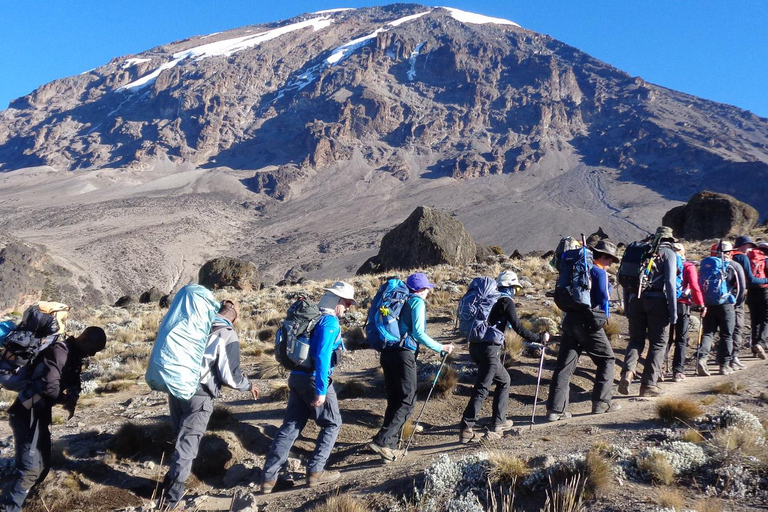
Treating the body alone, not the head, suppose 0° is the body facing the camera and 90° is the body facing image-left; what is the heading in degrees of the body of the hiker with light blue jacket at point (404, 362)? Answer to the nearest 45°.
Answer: approximately 270°

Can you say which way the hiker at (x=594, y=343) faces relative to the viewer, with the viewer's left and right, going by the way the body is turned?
facing to the right of the viewer

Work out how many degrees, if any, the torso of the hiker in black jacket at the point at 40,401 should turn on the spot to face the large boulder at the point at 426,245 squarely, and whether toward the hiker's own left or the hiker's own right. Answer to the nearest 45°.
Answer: approximately 45° to the hiker's own left

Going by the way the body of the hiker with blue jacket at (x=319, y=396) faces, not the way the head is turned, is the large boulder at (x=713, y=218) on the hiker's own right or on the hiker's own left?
on the hiker's own left

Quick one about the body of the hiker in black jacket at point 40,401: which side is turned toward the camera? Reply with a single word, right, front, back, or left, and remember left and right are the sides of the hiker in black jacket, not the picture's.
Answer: right

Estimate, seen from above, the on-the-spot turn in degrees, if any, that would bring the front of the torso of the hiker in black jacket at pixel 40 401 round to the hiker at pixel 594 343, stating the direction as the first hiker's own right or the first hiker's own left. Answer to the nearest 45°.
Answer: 0° — they already face them

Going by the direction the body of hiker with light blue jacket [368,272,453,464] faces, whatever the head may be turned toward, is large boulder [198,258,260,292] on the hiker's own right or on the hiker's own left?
on the hiker's own left

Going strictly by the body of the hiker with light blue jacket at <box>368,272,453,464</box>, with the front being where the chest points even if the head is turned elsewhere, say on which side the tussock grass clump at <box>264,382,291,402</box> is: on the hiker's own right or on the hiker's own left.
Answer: on the hiker's own left
